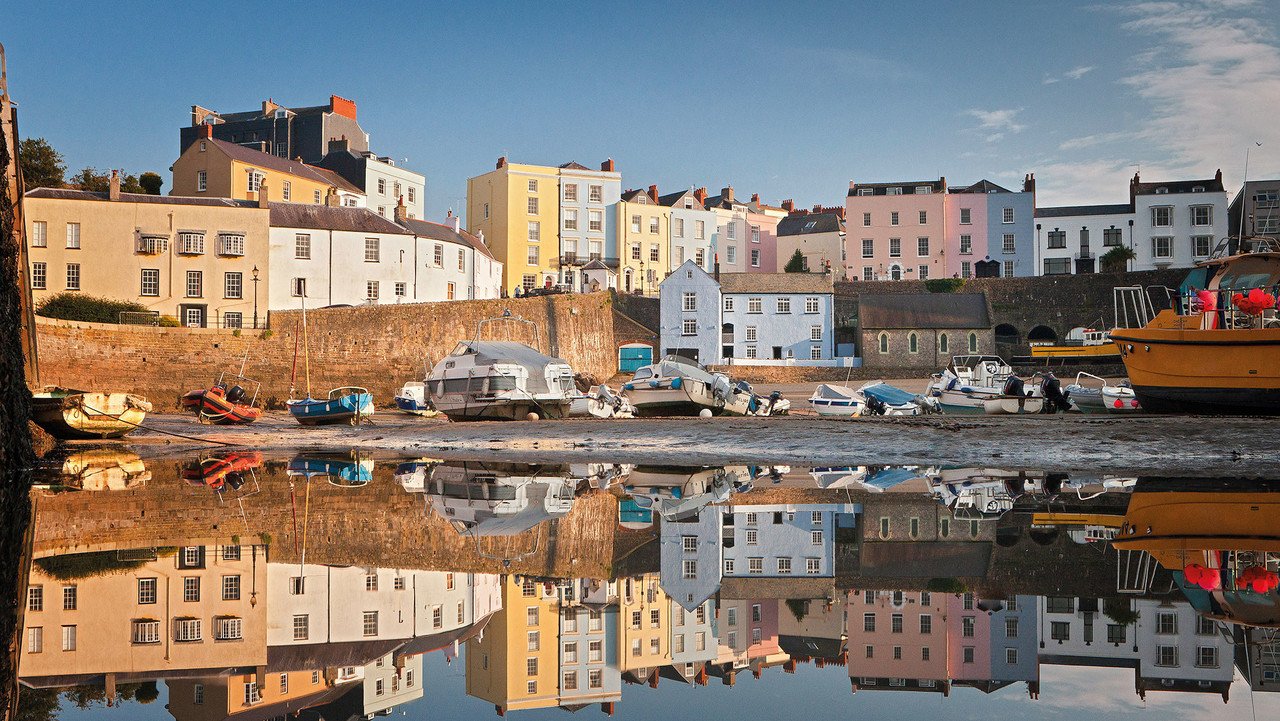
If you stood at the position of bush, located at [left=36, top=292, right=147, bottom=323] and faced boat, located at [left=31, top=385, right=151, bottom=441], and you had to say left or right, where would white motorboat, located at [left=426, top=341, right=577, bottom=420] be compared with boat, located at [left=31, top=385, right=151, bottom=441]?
left

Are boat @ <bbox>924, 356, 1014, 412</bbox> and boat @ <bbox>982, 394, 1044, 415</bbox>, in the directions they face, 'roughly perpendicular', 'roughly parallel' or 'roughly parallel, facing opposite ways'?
roughly parallel

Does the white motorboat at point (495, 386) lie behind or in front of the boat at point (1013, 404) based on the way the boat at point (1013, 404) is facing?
in front

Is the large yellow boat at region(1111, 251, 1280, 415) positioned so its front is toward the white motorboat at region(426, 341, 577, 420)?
yes

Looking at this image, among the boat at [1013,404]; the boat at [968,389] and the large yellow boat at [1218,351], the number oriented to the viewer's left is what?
3

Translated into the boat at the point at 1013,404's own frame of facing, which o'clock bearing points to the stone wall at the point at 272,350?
The stone wall is roughly at 12 o'clock from the boat.

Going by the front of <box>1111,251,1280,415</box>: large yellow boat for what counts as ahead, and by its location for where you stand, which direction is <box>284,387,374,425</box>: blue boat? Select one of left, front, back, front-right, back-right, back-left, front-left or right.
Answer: front

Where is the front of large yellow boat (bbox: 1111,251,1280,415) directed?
to the viewer's left

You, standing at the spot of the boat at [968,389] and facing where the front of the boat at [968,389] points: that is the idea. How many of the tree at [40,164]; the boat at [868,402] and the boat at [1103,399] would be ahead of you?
2

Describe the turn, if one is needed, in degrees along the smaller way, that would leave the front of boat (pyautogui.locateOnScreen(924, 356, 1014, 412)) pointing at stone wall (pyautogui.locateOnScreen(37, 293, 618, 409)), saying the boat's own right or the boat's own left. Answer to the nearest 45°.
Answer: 0° — it already faces it

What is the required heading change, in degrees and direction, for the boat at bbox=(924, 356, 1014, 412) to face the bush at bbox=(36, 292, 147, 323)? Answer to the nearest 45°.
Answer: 0° — it already faces it

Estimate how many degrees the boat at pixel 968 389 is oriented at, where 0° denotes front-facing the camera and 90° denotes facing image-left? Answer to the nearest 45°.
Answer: approximately 90°

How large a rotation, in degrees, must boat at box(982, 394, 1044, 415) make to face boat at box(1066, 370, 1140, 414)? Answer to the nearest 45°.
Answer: approximately 180°

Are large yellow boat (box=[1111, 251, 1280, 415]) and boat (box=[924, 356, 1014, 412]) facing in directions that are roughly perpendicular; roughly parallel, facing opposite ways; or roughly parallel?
roughly parallel

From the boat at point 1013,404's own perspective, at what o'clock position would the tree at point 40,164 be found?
The tree is roughly at 12 o'clock from the boat.

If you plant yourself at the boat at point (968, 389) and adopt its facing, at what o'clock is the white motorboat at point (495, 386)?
The white motorboat is roughly at 11 o'clock from the boat.

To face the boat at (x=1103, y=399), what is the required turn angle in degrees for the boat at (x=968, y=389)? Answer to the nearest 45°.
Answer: approximately 135° to its left

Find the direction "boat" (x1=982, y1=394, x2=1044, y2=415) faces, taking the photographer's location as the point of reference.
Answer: facing to the left of the viewer

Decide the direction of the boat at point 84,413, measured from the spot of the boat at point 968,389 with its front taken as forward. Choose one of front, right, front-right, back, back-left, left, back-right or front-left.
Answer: front-left
